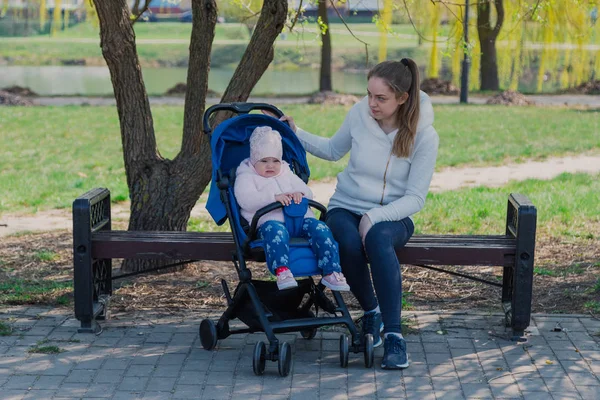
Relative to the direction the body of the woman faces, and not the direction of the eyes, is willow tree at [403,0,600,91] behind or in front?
behind

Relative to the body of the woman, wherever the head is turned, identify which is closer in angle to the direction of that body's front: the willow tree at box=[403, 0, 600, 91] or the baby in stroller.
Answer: the baby in stroller

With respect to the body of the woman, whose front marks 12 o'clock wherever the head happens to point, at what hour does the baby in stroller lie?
The baby in stroller is roughly at 2 o'clock from the woman.

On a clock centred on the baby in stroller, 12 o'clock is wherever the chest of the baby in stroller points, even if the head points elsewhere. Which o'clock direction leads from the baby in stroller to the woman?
The woman is roughly at 10 o'clock from the baby in stroller.

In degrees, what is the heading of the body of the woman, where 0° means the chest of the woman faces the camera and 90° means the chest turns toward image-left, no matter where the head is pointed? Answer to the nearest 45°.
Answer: approximately 0°

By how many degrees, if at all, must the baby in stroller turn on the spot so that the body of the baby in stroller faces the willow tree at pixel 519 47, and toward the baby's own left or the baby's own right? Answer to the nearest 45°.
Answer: approximately 135° to the baby's own left

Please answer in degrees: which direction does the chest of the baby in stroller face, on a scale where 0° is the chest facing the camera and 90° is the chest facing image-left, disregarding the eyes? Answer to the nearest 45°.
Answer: approximately 315°
